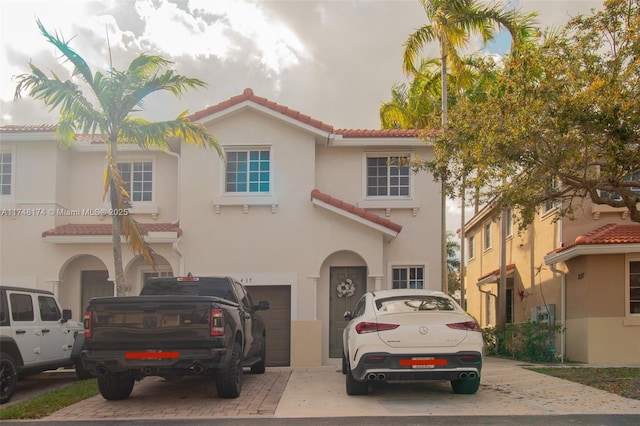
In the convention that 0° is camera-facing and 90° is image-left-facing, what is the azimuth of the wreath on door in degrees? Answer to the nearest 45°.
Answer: approximately 0°

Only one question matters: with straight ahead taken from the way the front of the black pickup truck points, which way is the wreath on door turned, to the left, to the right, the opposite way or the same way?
the opposite way

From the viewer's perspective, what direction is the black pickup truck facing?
away from the camera

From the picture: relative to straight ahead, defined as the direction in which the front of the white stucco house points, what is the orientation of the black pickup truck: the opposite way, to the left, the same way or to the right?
the opposite way

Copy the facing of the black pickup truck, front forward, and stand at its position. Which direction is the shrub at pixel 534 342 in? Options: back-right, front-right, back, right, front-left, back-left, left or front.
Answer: front-right

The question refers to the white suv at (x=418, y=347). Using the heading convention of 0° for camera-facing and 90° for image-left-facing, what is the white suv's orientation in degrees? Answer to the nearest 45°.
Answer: approximately 180°

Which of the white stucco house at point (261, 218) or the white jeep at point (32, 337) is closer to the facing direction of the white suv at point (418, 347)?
the white stucco house

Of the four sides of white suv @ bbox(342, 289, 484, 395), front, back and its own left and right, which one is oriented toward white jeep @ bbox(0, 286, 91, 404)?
left

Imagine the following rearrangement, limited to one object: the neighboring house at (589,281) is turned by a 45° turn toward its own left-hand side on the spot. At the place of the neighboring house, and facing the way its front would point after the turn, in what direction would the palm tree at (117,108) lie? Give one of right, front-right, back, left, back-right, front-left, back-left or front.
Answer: right

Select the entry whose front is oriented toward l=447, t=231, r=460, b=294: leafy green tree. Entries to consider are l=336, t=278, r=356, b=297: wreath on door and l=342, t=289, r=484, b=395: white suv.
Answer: the white suv

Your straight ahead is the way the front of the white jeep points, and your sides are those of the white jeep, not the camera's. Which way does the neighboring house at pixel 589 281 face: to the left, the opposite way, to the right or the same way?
the opposite way
